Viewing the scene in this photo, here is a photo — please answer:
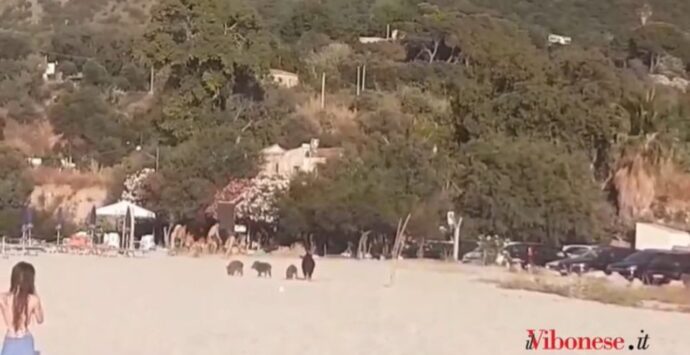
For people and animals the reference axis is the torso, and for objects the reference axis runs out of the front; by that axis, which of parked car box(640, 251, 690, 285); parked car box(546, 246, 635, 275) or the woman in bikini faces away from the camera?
the woman in bikini

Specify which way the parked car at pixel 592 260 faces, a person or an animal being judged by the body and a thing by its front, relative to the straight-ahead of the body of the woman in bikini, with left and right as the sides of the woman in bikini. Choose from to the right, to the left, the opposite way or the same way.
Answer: to the left

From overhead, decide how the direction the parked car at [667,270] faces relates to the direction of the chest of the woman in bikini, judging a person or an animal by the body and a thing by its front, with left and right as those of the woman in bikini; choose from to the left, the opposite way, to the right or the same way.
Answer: to the left

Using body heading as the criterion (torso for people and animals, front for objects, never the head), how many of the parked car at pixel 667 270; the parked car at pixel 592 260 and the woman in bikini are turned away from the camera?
1

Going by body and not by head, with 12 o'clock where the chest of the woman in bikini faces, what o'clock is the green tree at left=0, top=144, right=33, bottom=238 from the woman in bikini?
The green tree is roughly at 12 o'clock from the woman in bikini.

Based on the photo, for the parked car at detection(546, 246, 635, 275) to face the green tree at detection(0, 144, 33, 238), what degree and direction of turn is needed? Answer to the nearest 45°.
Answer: approximately 45° to its right

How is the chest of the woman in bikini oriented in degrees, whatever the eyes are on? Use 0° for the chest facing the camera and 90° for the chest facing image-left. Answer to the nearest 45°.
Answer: approximately 180°

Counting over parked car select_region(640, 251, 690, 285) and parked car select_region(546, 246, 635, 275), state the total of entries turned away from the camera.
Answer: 0

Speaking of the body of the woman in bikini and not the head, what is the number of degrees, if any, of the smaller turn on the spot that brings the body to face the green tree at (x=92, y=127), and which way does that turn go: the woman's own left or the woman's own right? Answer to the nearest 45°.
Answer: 0° — they already face it

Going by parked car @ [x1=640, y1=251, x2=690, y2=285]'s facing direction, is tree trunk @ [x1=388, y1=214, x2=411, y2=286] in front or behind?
in front

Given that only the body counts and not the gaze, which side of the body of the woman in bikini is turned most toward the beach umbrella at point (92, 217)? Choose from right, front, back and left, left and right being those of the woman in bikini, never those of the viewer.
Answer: front

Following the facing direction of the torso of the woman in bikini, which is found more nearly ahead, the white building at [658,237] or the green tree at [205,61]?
the green tree

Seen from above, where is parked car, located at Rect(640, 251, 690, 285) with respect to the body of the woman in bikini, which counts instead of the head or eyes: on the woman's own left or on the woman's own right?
on the woman's own right

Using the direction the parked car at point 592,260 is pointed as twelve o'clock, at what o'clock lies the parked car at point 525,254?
the parked car at point 525,254 is roughly at 1 o'clock from the parked car at point 592,260.

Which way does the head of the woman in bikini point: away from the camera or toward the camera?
away from the camera

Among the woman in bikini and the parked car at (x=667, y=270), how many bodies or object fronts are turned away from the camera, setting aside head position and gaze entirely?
1
